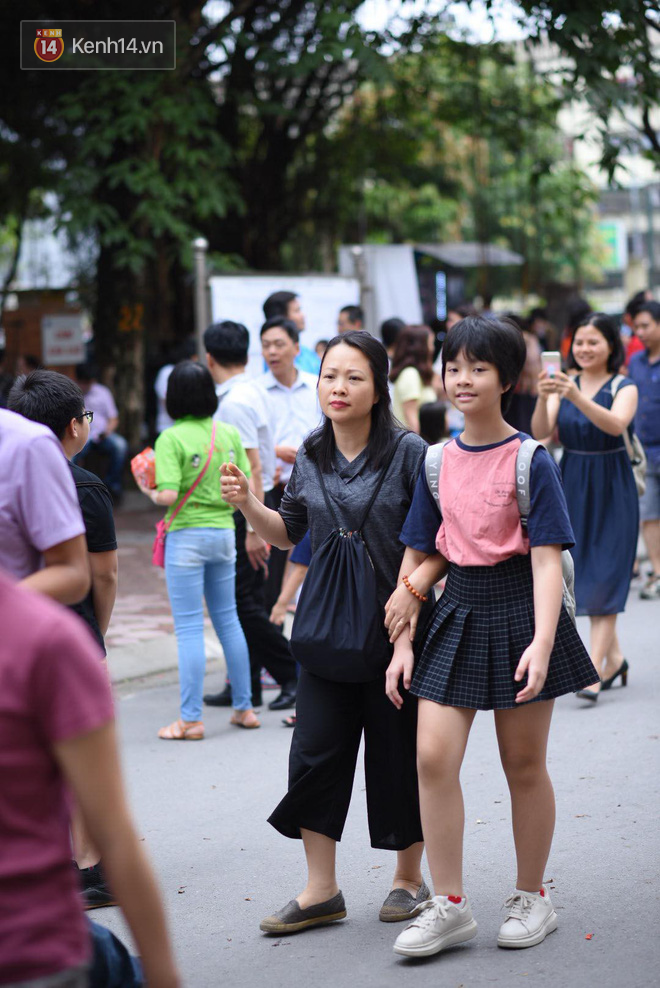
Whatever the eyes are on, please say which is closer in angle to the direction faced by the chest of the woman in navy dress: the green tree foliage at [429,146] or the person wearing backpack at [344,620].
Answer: the person wearing backpack

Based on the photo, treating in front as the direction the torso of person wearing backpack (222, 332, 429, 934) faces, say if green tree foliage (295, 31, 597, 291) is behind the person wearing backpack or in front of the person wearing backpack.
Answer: behind

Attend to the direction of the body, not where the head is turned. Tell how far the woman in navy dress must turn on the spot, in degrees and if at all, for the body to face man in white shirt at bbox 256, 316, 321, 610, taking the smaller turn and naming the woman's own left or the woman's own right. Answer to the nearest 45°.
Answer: approximately 45° to the woman's own right

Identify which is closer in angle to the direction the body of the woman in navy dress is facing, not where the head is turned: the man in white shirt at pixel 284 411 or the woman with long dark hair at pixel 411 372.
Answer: the man in white shirt

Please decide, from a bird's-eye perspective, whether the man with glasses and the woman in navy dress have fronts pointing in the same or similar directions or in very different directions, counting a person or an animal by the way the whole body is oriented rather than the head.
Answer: very different directions

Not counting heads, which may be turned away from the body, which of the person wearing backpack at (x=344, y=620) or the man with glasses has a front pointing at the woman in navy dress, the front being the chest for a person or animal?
the man with glasses

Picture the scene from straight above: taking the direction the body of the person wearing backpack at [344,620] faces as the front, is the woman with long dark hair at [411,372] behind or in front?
behind

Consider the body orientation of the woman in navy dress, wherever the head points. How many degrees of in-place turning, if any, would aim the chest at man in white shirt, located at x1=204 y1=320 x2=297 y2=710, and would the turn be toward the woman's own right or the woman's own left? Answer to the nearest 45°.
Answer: approximately 45° to the woman's own right

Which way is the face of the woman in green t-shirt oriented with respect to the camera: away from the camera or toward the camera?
away from the camera

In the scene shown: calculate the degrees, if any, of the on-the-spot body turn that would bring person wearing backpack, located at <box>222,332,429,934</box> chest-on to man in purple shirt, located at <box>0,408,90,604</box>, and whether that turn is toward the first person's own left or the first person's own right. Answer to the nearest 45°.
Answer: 0° — they already face them

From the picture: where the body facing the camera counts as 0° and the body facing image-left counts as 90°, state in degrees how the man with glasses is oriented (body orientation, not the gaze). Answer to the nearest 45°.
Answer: approximately 225°
